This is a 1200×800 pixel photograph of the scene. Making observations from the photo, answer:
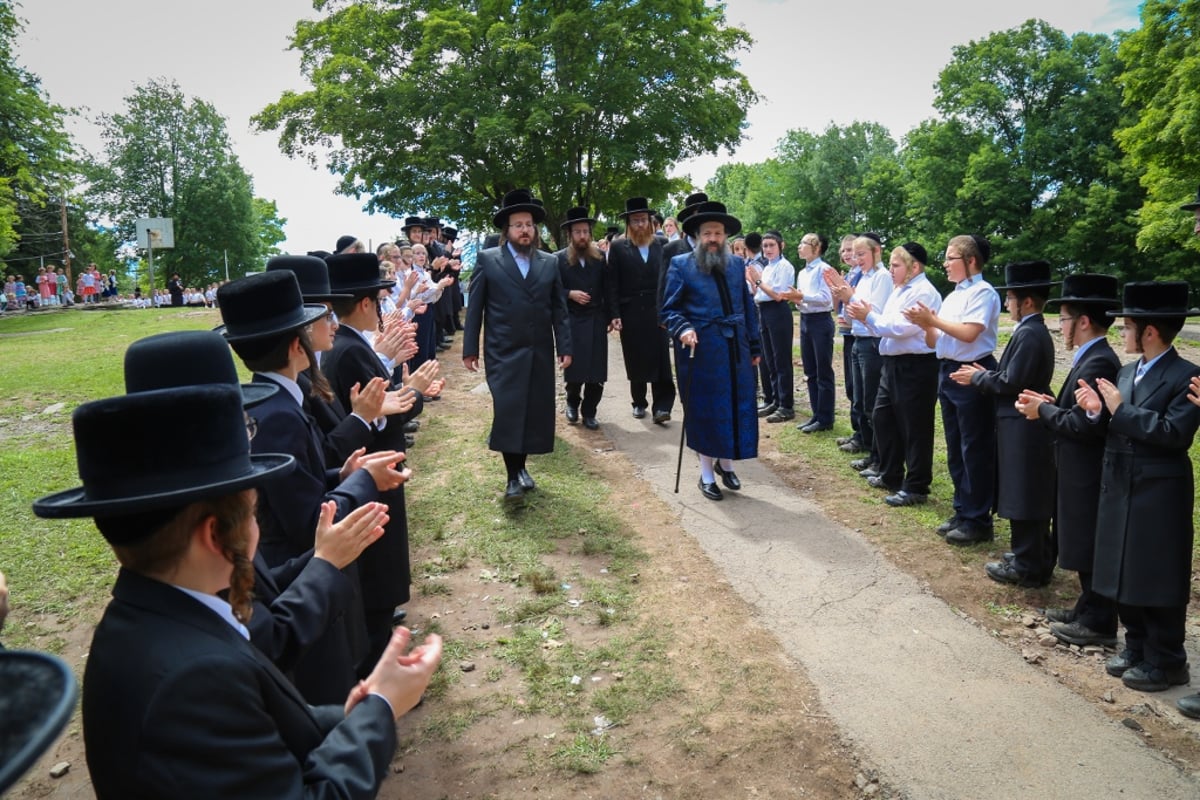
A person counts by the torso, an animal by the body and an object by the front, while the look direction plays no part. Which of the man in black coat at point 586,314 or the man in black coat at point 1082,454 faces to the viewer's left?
the man in black coat at point 1082,454

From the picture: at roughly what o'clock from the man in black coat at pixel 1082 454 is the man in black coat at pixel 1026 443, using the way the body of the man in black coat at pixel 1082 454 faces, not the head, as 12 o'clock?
the man in black coat at pixel 1026 443 is roughly at 2 o'clock from the man in black coat at pixel 1082 454.

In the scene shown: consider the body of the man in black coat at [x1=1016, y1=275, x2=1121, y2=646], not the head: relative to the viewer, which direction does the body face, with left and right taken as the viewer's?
facing to the left of the viewer

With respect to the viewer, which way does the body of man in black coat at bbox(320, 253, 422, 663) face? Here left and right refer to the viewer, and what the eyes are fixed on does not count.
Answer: facing to the right of the viewer

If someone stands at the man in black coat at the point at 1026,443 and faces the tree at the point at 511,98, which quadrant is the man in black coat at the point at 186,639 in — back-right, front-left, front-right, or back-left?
back-left

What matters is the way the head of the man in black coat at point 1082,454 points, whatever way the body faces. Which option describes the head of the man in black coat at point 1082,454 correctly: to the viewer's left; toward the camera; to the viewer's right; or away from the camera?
to the viewer's left

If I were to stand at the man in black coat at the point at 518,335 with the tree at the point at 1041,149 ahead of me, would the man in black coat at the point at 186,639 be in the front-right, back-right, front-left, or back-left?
back-right

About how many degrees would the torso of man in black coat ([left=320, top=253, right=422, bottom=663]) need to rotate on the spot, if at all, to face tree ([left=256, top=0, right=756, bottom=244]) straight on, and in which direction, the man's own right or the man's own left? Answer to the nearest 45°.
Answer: approximately 90° to the man's own left

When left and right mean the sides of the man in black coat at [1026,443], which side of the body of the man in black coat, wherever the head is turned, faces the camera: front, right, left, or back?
left

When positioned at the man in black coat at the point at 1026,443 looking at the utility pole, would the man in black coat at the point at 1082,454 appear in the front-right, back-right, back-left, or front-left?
back-left
